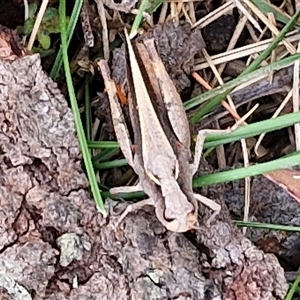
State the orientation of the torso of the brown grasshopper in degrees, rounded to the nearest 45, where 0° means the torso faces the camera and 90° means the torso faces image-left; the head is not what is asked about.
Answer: approximately 0°

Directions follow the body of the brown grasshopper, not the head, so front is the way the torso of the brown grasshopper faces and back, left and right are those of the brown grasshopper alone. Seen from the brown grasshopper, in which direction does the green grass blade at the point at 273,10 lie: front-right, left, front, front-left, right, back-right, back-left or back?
back-left
